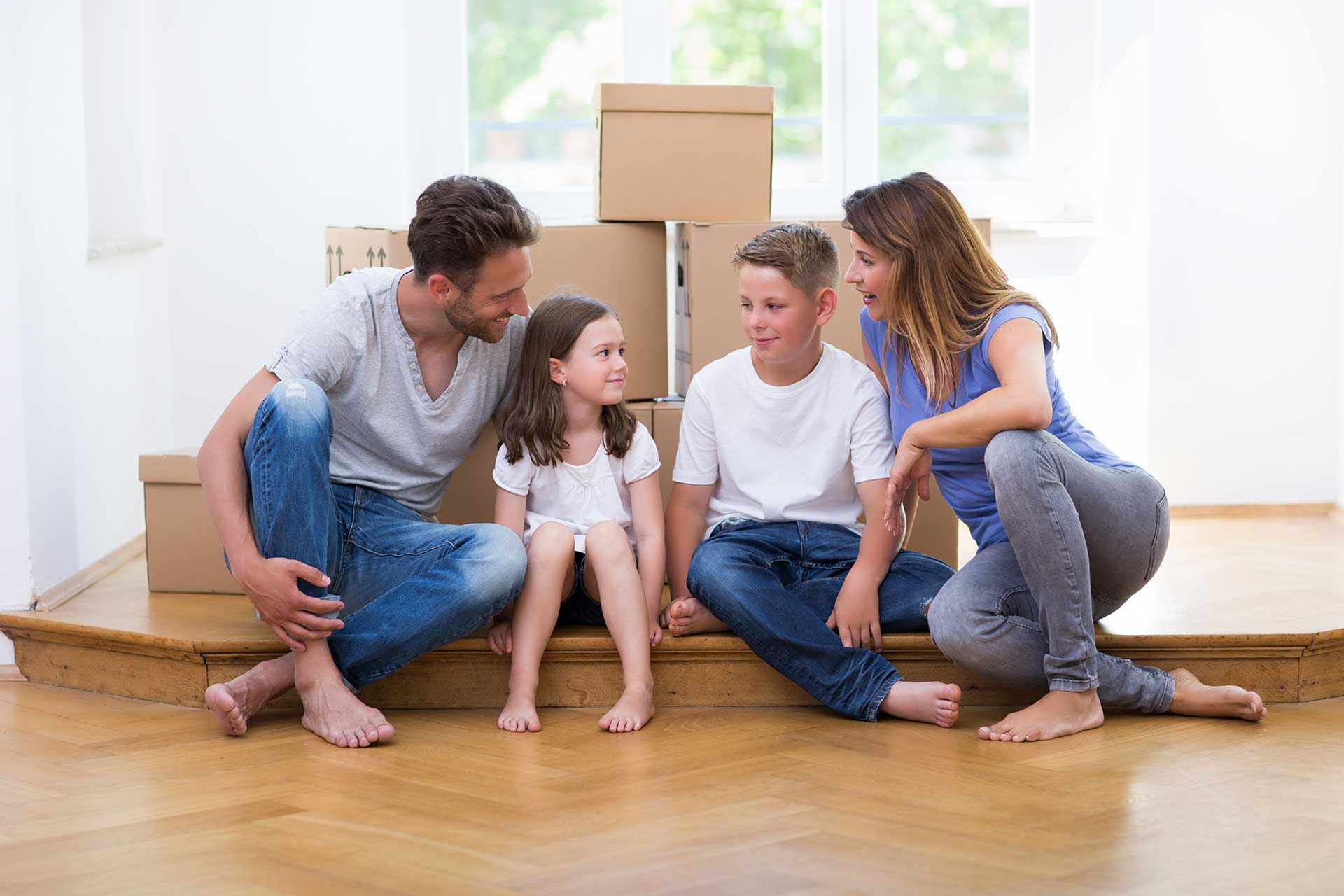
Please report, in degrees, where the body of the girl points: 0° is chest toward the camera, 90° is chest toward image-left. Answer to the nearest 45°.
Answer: approximately 0°

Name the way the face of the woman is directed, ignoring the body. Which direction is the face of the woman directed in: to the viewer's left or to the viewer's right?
to the viewer's left

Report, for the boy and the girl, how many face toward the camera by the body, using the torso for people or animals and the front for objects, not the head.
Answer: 2

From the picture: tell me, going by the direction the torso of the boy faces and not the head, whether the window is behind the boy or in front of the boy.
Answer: behind

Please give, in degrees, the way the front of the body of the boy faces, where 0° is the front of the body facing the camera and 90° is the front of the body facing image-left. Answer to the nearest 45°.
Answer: approximately 0°

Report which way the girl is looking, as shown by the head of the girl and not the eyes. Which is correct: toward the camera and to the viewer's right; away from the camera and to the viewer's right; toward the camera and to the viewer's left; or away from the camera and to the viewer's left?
toward the camera and to the viewer's right
